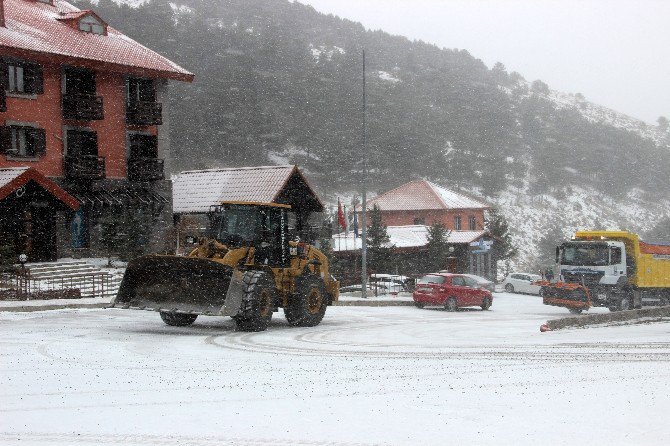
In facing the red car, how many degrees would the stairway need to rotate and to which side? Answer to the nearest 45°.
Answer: approximately 90° to its left

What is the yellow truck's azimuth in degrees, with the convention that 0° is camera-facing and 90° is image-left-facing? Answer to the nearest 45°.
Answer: approximately 45°

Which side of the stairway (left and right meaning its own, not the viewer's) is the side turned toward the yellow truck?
left

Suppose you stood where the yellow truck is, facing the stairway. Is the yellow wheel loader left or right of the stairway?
left

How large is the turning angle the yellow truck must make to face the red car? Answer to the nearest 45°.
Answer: approximately 45° to its right

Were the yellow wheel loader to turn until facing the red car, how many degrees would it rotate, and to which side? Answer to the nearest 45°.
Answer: approximately 180°

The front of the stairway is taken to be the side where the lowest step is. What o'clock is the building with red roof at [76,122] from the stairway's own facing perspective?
The building with red roof is roughly at 6 o'clock from the stairway.
